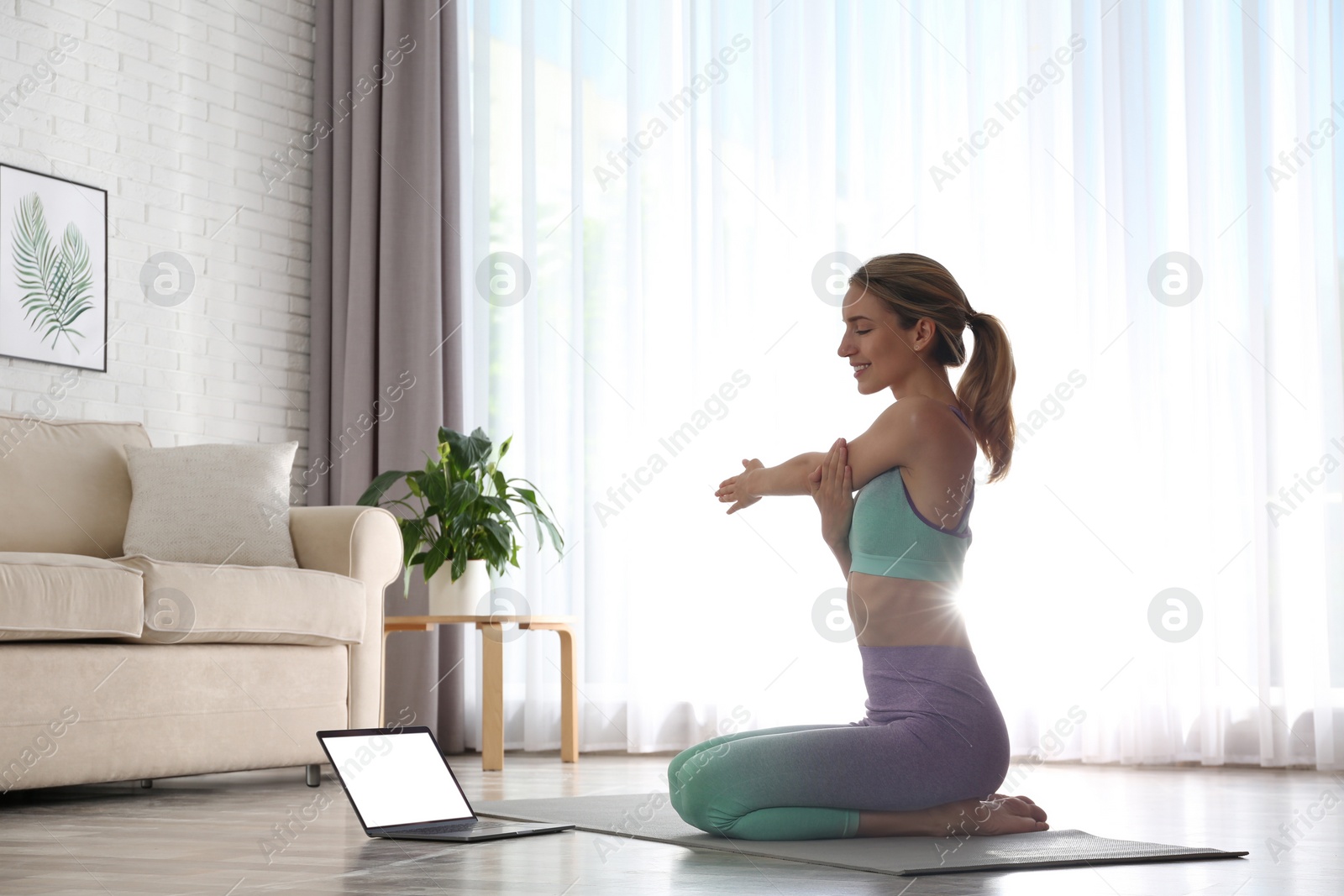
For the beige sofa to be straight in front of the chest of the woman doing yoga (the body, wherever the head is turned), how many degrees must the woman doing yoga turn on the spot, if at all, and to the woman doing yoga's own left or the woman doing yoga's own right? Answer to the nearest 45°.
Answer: approximately 45° to the woman doing yoga's own right

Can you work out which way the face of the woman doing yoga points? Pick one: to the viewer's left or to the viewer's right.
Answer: to the viewer's left

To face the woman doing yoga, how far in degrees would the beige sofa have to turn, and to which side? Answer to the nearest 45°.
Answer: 0° — it already faces them

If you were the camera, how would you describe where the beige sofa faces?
facing the viewer and to the right of the viewer

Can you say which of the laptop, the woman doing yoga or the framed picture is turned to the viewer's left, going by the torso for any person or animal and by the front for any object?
the woman doing yoga

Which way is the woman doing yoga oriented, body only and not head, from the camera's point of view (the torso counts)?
to the viewer's left

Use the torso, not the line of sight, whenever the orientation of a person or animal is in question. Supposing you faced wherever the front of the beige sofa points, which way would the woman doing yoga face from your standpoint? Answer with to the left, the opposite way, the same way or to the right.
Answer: the opposite way

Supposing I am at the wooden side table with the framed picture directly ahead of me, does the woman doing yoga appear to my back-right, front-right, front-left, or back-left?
back-left

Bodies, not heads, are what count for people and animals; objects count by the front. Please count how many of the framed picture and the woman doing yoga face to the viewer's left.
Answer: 1
